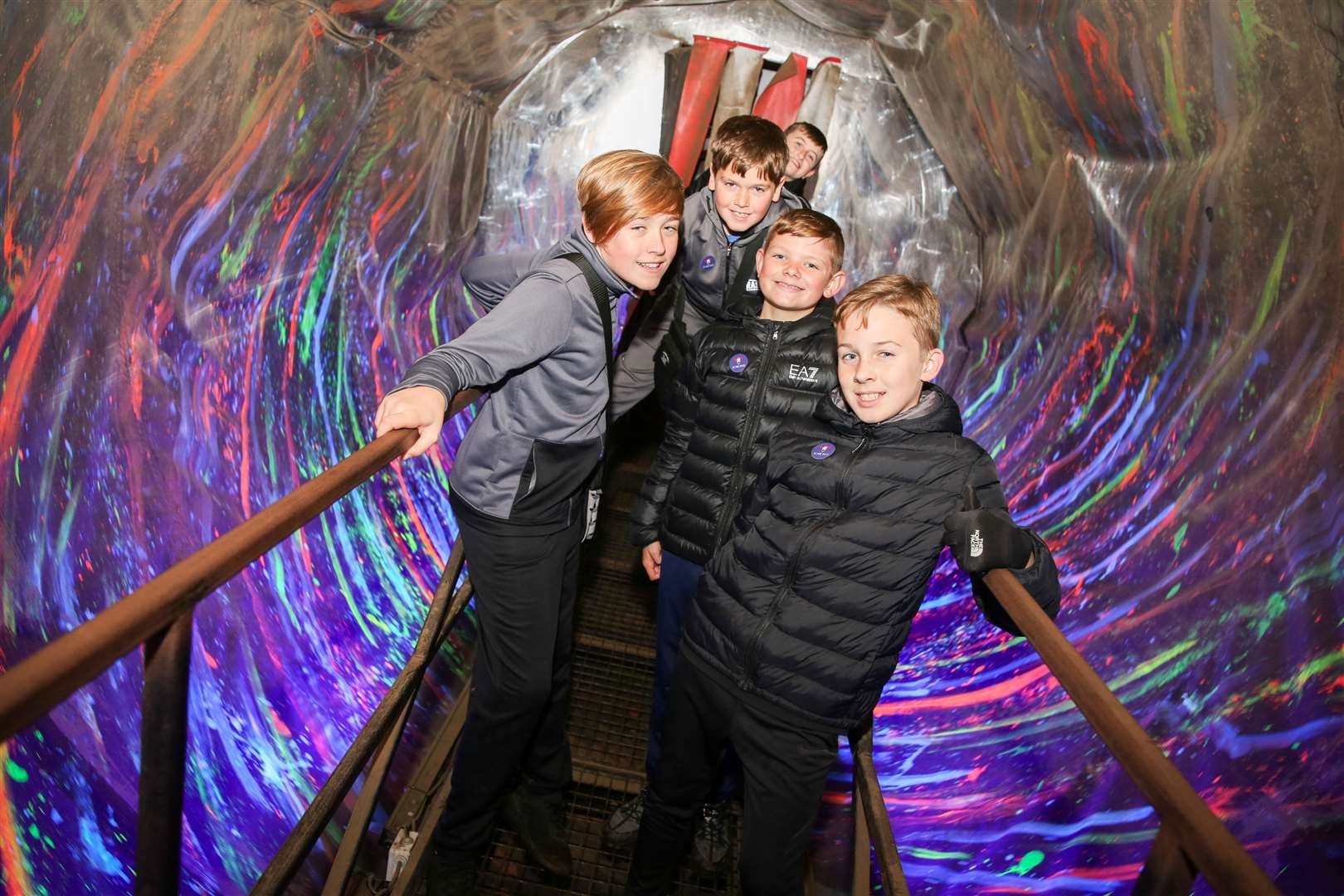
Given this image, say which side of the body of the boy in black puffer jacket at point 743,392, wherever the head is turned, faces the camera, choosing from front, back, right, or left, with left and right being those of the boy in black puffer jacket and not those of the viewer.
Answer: front

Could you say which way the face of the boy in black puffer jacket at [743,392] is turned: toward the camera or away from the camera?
toward the camera
